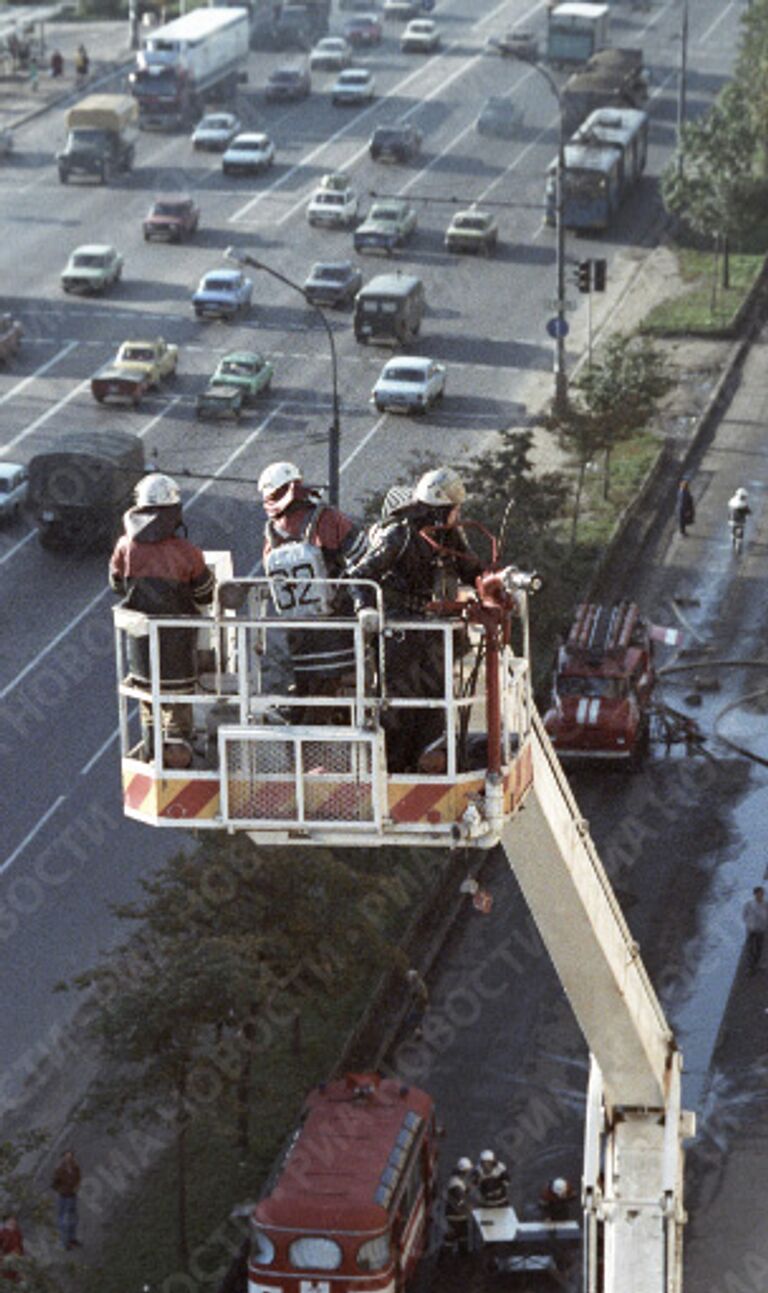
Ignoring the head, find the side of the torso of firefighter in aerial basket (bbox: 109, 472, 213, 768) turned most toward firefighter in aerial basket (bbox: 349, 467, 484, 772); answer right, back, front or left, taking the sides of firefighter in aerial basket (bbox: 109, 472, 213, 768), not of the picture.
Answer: right

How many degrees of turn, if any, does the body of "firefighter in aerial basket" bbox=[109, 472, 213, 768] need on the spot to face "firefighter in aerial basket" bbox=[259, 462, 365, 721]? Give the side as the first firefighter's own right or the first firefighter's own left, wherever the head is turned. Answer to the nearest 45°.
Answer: approximately 135° to the first firefighter's own right

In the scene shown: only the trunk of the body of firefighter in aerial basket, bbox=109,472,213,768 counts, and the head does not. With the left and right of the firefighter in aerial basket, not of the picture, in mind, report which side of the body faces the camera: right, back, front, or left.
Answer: back
